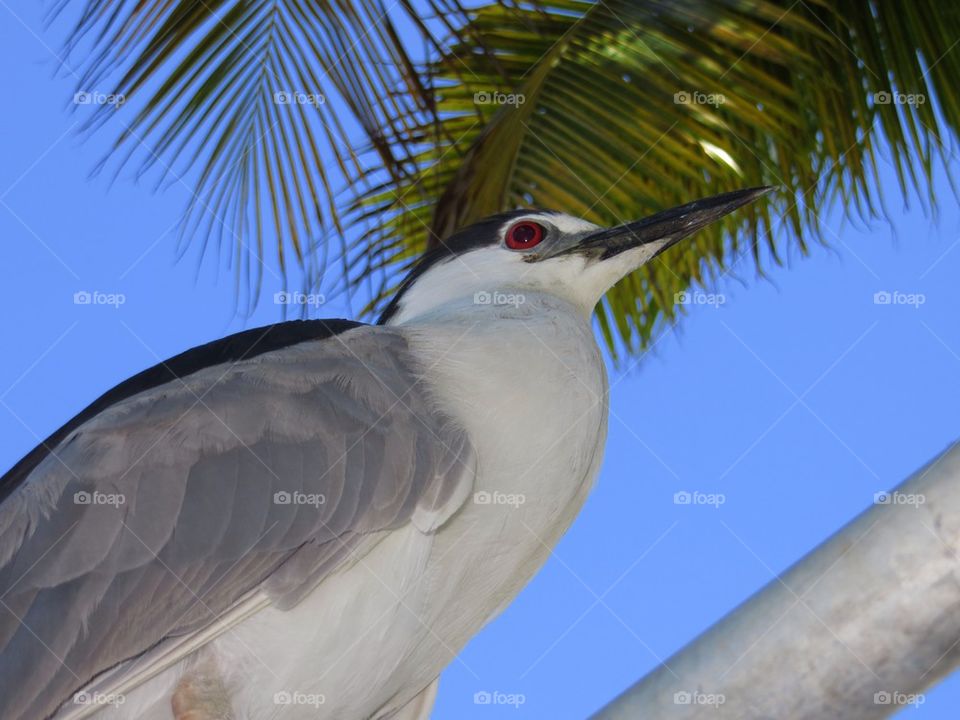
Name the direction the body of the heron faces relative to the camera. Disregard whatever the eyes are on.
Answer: to the viewer's right
